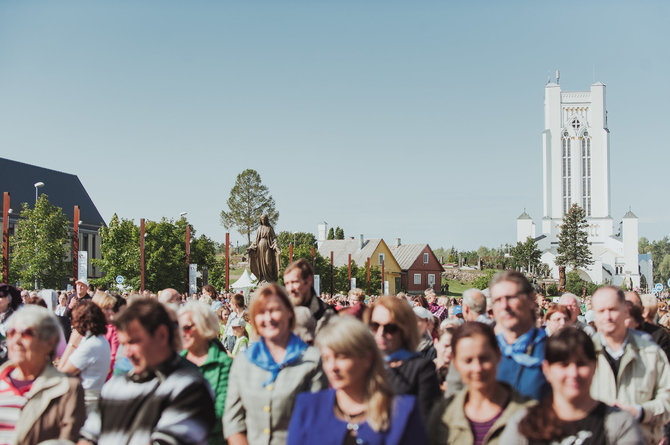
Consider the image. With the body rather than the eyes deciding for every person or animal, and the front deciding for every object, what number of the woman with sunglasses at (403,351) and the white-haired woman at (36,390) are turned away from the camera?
0

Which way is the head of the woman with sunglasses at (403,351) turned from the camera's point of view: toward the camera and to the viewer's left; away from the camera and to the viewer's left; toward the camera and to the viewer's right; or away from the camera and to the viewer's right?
toward the camera and to the viewer's left

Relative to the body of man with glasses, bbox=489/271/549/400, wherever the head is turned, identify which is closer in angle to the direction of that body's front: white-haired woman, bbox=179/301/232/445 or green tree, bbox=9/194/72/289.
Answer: the white-haired woman

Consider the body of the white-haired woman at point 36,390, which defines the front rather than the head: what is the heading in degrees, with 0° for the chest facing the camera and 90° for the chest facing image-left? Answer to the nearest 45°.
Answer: approximately 45°

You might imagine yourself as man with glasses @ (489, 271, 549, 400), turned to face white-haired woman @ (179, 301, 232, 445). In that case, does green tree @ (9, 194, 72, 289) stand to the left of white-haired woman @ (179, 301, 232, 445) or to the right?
right
